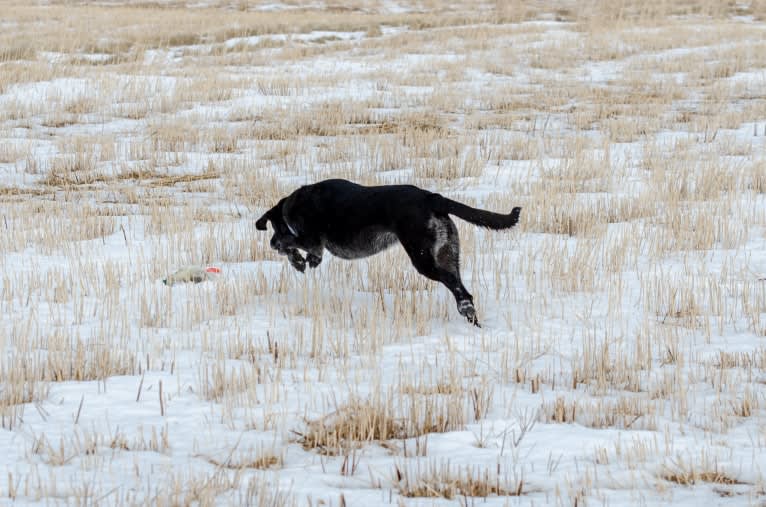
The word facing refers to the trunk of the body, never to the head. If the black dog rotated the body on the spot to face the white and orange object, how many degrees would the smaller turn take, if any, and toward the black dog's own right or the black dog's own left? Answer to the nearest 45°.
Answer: approximately 45° to the black dog's own right

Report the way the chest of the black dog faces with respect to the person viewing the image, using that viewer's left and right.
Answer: facing to the left of the viewer
